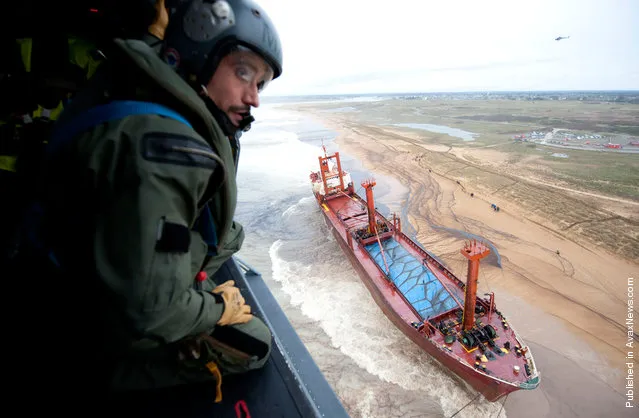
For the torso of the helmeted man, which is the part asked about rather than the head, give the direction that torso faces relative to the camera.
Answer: to the viewer's right

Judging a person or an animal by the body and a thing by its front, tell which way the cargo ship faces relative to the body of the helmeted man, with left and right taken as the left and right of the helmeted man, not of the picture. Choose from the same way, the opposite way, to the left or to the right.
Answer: to the right

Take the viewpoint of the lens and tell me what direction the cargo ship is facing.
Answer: facing the viewer and to the right of the viewer

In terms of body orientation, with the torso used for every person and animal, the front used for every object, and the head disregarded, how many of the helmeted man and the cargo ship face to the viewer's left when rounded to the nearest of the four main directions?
0

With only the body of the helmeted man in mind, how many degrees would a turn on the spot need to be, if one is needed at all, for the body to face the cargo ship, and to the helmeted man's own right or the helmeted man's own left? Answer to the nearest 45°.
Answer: approximately 45° to the helmeted man's own left

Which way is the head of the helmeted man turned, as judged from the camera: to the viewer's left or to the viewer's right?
to the viewer's right
